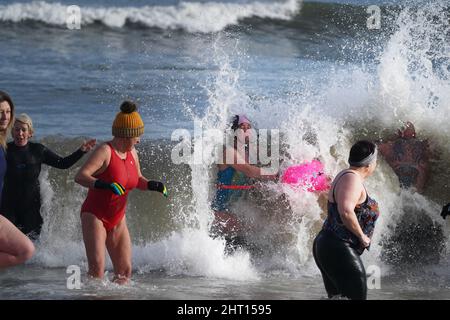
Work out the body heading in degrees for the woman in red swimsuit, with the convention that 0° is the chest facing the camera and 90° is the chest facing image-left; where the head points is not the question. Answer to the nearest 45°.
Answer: approximately 315°
